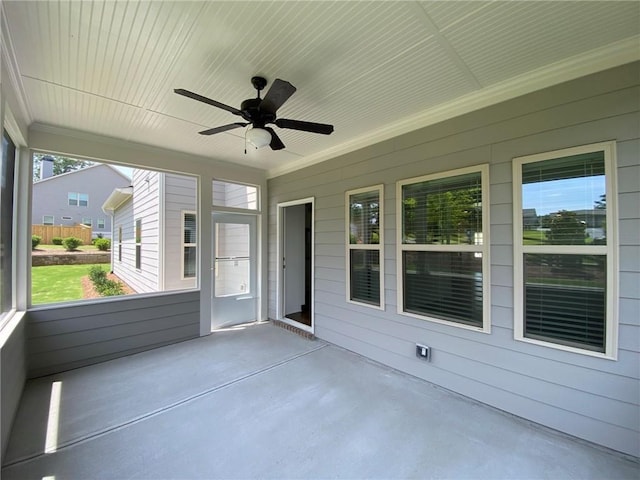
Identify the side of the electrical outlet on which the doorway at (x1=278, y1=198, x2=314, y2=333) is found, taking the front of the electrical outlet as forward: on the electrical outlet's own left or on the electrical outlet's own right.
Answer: on the electrical outlet's own right

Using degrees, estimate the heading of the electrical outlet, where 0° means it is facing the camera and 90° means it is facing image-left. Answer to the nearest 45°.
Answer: approximately 45°

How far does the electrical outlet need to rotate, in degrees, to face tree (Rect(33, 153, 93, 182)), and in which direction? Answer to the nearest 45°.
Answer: approximately 45° to its right

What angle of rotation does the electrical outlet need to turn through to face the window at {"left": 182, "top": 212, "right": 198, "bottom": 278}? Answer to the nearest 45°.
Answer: approximately 45° to its right

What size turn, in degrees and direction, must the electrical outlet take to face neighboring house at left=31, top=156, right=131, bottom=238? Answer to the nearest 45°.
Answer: approximately 45° to its right

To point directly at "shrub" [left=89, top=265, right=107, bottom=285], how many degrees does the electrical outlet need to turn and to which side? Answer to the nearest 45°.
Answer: approximately 45° to its right

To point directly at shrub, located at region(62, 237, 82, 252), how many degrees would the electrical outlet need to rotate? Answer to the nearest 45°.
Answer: approximately 45° to its right
